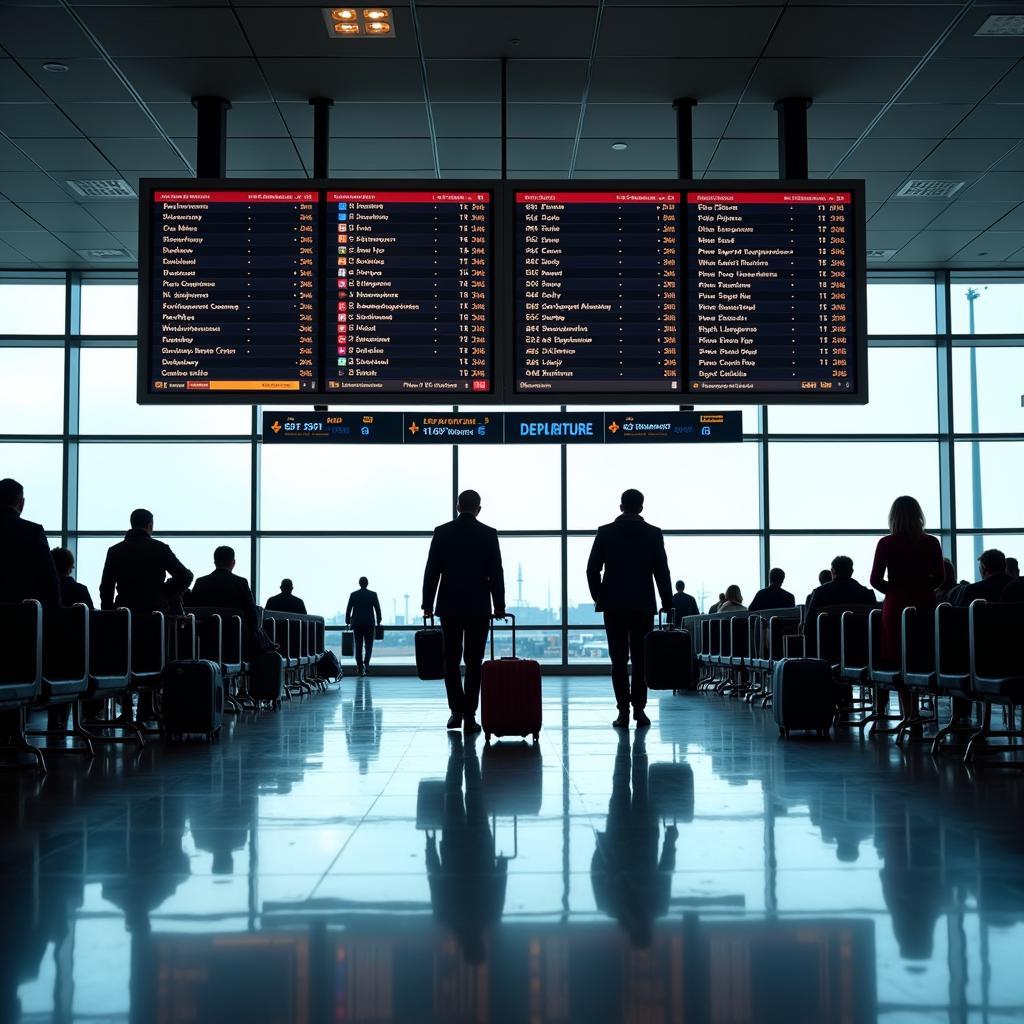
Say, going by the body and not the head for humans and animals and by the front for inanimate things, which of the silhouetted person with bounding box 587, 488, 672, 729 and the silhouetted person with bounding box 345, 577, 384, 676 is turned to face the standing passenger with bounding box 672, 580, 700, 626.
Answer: the silhouetted person with bounding box 587, 488, 672, 729

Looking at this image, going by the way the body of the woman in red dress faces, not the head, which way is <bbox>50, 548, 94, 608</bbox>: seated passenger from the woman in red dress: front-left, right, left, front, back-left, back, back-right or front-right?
left

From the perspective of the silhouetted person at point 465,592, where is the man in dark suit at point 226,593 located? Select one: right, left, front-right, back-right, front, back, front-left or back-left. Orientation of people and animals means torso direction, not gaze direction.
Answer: front-left

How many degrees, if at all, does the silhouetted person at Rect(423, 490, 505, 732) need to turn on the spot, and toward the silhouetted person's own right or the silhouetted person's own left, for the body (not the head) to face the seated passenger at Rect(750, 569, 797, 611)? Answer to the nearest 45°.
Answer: approximately 45° to the silhouetted person's own right

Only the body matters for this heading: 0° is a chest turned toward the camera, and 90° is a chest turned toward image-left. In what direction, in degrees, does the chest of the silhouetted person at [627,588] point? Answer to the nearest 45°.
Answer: approximately 180°

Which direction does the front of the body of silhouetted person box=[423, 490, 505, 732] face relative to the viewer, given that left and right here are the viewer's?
facing away from the viewer

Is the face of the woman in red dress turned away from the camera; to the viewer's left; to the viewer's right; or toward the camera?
away from the camera

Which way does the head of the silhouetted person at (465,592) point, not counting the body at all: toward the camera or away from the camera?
away from the camera

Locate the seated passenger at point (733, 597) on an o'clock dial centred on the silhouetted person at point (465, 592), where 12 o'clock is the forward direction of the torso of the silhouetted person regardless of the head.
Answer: The seated passenger is roughly at 1 o'clock from the silhouetted person.
